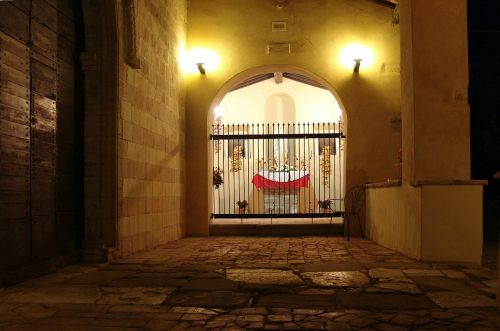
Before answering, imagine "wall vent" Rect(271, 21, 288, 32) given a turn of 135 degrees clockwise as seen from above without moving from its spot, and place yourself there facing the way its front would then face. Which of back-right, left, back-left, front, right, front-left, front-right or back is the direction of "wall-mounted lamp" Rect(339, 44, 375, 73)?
back-right

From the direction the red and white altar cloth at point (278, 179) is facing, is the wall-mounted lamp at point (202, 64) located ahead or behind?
ahead

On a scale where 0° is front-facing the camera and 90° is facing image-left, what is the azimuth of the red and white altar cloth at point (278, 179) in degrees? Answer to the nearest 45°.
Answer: approximately 0°

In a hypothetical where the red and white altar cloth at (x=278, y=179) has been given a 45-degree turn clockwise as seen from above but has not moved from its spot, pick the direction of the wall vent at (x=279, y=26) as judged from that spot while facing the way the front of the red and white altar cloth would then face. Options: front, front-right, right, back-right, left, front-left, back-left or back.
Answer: front-left

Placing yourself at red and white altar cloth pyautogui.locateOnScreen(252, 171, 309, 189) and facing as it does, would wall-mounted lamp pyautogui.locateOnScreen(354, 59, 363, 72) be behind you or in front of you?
in front

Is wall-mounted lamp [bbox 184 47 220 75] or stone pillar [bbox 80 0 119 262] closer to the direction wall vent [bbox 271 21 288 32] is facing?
the stone pillar

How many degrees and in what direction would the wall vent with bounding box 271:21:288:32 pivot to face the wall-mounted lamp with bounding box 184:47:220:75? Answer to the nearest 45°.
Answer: approximately 90° to its right

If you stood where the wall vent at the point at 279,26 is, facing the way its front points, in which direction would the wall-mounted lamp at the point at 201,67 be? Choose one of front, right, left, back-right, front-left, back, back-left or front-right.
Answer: right

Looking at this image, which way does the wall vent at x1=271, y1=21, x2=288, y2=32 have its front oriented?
toward the camera

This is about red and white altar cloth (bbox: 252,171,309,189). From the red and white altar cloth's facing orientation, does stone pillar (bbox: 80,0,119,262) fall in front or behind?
in front

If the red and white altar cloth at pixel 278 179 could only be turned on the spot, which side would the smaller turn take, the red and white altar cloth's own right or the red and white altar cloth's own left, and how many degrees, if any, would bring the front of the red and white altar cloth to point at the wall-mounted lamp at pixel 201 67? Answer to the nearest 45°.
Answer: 0° — it already faces it
